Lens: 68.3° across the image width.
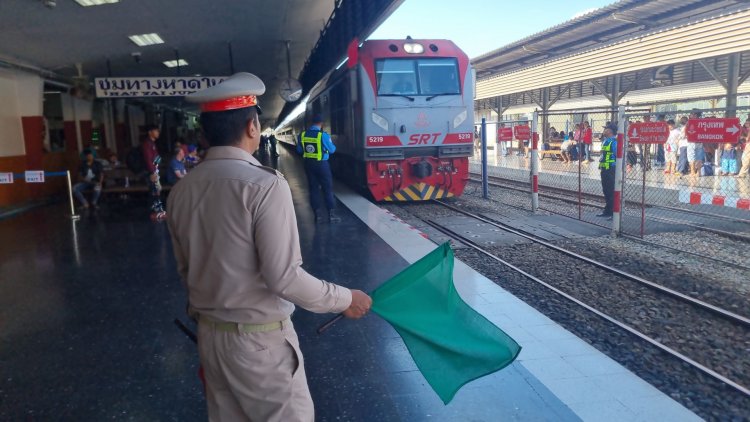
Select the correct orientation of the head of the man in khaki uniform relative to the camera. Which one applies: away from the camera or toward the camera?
away from the camera

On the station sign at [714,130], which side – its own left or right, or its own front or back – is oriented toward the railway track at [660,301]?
front

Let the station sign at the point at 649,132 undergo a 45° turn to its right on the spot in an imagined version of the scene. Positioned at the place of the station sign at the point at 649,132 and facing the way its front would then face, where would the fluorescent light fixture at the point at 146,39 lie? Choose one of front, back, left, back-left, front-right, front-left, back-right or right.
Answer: front-right

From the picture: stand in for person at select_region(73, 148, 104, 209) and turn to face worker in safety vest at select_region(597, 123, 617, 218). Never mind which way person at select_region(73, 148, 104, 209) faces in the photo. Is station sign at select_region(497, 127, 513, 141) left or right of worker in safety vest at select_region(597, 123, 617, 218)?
left

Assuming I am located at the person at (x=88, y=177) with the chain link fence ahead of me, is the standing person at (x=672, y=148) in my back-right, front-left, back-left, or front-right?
front-left

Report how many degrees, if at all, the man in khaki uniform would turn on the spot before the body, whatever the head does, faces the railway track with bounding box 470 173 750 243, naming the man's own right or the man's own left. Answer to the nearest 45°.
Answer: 0° — they already face it

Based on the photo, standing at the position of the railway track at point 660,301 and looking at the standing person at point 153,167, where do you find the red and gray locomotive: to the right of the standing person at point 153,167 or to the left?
right

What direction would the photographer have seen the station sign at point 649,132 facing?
facing the viewer

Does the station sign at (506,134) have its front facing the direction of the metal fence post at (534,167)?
yes

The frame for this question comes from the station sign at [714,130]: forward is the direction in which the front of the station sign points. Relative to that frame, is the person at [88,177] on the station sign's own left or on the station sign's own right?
on the station sign's own right

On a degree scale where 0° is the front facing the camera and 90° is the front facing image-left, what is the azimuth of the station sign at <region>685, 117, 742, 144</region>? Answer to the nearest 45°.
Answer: approximately 0°

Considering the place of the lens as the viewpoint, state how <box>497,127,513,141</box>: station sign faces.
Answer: facing the viewer

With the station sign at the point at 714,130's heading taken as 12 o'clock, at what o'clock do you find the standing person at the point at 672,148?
The standing person is roughly at 6 o'clock from the station sign.

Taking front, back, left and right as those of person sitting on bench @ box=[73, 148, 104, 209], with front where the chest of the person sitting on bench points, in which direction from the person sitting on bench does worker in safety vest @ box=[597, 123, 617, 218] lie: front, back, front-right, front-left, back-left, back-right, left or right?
front-left

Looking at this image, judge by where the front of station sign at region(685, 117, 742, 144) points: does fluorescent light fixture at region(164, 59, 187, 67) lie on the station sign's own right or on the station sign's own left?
on the station sign's own right

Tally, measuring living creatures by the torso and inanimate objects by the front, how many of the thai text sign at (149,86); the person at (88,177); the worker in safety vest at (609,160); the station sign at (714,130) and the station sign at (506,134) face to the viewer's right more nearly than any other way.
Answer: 0

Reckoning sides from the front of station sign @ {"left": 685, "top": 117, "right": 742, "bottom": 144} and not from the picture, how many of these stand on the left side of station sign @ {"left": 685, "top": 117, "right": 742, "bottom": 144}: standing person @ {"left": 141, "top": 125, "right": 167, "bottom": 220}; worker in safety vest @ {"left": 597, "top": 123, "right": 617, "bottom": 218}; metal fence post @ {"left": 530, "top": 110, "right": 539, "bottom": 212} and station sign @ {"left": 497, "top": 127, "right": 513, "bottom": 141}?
0

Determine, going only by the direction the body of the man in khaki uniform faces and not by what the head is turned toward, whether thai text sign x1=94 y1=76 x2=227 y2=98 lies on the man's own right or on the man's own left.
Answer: on the man's own left

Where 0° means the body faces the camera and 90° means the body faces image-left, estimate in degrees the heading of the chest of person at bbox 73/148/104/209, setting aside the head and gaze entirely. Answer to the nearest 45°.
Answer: approximately 0°
